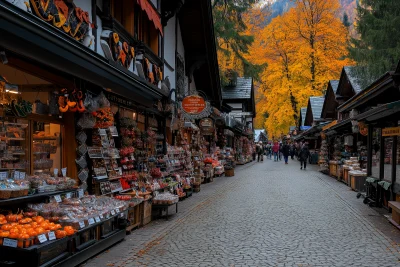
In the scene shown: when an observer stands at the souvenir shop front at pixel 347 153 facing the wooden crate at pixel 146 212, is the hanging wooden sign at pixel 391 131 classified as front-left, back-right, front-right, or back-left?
front-left

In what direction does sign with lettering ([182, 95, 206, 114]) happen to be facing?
toward the camera

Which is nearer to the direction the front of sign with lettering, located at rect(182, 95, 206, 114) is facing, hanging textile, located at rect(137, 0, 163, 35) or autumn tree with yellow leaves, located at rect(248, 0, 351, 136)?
the hanging textile

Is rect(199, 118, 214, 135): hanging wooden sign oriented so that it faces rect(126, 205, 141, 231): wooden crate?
yes

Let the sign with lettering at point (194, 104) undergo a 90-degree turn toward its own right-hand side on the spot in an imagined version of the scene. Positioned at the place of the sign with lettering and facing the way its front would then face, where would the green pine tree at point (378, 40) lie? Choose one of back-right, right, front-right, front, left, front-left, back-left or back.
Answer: back-right

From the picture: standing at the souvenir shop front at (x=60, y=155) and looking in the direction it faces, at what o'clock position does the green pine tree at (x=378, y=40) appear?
The green pine tree is roughly at 9 o'clock from the souvenir shop front.

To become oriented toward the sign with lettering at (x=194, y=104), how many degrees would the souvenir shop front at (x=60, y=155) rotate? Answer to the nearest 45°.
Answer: approximately 90° to its left

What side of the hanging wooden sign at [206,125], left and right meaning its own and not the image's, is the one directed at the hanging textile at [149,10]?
front

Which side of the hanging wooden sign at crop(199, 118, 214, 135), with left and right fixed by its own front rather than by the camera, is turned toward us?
front

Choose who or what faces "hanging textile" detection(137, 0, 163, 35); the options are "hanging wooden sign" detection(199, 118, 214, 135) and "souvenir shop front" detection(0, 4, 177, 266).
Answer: the hanging wooden sign

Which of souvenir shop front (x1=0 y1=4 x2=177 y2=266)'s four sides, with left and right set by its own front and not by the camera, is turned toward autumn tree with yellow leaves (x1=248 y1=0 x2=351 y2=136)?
left

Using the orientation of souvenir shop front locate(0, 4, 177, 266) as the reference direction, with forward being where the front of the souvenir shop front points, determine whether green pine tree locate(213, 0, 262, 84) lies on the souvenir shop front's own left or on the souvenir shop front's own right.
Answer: on the souvenir shop front's own left

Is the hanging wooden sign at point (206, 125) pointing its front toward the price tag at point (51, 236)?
yes

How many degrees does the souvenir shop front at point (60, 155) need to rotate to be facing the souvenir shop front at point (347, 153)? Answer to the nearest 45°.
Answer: approximately 90° to its left

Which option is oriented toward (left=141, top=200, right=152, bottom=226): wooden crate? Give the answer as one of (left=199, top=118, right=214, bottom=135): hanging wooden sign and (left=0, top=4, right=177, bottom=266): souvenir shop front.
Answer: the hanging wooden sign

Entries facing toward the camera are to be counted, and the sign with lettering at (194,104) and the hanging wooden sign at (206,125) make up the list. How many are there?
2

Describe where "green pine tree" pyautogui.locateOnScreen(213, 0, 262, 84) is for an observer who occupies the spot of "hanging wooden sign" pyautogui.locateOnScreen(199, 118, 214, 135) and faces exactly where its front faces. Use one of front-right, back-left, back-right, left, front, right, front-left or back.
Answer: back

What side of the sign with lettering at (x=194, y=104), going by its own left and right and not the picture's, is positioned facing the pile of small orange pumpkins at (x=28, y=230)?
front
